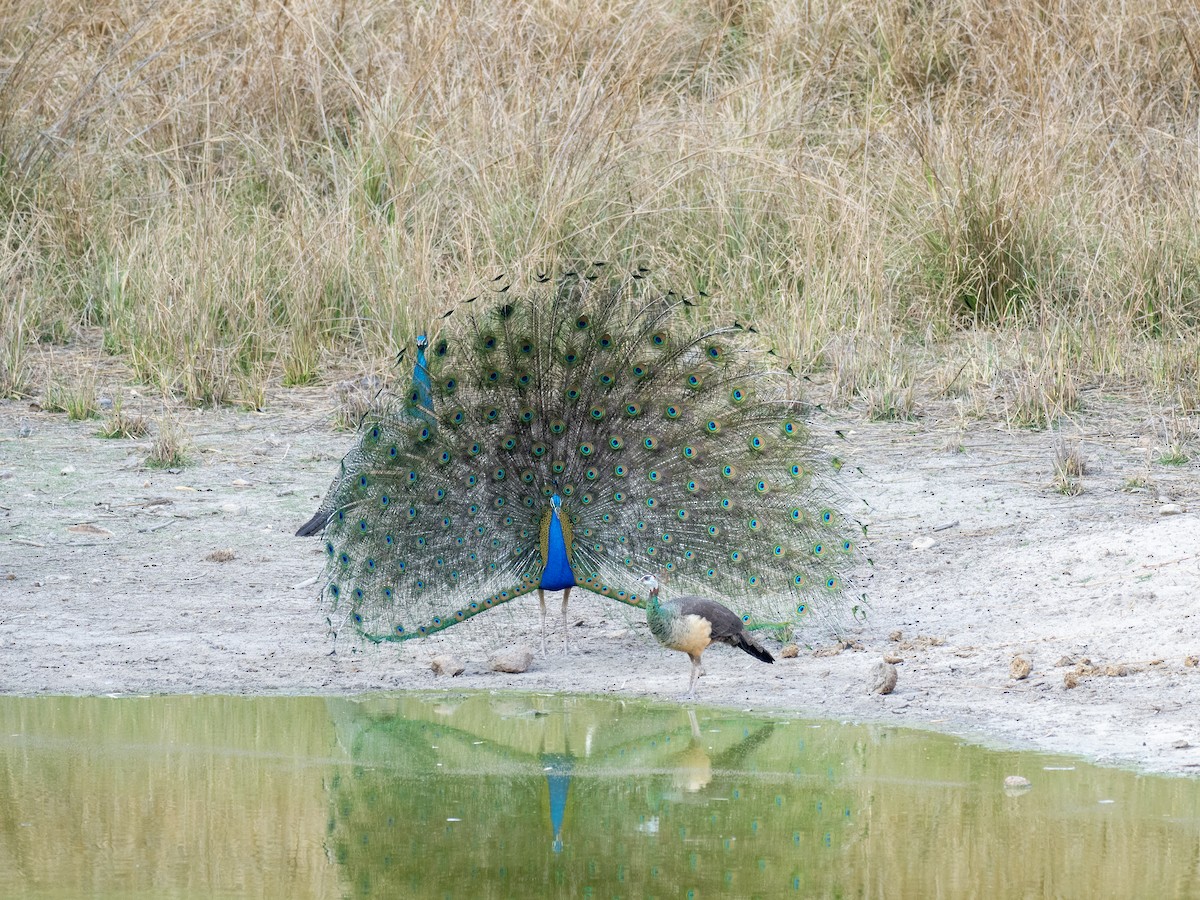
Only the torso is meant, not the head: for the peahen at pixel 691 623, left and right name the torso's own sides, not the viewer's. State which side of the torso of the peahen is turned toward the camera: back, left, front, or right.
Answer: left

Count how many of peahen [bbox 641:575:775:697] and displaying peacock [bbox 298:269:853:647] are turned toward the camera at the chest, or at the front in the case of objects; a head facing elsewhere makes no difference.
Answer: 1

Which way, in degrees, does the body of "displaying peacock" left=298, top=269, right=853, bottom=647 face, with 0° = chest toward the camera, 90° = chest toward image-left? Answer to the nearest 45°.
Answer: approximately 0°

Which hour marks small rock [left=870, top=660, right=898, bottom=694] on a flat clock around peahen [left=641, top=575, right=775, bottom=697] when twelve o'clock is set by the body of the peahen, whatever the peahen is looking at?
The small rock is roughly at 6 o'clock from the peahen.

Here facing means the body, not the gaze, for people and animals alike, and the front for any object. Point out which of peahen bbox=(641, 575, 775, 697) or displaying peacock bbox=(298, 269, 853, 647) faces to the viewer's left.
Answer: the peahen

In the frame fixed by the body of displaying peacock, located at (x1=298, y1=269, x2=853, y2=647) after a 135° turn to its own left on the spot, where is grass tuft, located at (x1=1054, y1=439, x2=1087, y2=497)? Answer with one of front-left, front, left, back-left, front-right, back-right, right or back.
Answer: front

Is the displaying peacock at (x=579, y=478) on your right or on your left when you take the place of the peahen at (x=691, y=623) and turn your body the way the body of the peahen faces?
on your right

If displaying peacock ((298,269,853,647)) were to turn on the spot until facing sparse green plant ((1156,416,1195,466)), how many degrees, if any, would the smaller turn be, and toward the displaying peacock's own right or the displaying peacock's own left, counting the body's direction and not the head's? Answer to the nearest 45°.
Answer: approximately 135° to the displaying peacock's own left

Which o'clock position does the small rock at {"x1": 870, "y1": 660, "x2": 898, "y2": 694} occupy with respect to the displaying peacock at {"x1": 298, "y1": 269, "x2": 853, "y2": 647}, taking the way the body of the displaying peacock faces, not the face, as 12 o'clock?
The small rock is roughly at 10 o'clock from the displaying peacock.

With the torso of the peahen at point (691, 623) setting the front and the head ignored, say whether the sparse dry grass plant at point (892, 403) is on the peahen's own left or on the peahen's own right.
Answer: on the peahen's own right

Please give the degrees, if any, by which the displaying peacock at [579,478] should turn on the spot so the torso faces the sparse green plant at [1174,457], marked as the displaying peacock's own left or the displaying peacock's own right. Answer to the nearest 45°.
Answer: approximately 135° to the displaying peacock's own left

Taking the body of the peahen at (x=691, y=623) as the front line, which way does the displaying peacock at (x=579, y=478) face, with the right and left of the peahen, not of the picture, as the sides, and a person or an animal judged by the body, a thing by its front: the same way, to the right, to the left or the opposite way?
to the left

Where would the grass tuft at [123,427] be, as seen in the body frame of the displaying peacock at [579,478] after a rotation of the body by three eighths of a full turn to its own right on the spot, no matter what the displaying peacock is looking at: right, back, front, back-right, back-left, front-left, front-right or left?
front
